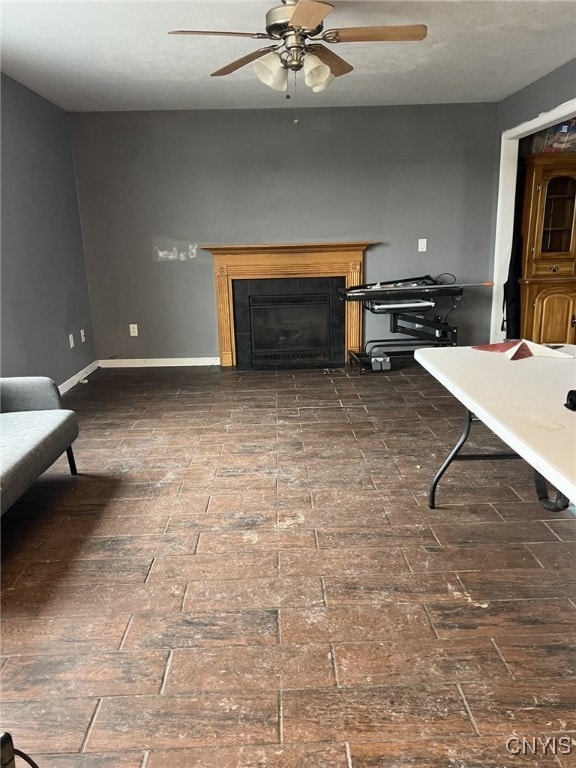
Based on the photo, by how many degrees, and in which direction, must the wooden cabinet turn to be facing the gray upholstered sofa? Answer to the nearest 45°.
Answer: approximately 45° to its right

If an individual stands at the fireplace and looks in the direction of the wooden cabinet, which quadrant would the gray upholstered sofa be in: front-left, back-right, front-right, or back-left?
back-right

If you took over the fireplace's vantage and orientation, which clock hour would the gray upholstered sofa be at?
The gray upholstered sofa is roughly at 1 o'clock from the fireplace.

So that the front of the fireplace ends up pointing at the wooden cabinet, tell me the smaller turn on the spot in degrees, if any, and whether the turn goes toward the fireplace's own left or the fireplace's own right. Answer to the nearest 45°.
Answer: approximately 90° to the fireplace's own left

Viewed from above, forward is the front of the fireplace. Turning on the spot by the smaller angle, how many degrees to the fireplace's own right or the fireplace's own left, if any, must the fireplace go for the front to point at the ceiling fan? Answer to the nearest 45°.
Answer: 0° — it already faces it

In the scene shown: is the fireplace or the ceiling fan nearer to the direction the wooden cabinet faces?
the ceiling fan

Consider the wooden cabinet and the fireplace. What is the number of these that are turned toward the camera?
2

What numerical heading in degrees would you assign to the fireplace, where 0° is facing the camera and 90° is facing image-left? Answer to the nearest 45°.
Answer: approximately 0°
